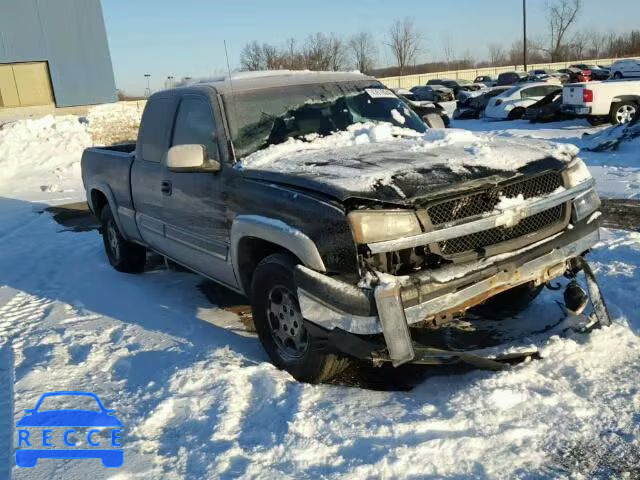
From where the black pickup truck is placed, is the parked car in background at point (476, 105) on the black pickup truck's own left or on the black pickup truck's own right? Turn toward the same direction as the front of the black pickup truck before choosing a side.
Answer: on the black pickup truck's own left

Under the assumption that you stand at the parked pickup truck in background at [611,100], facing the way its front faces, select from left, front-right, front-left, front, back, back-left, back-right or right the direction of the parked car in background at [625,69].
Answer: front-left

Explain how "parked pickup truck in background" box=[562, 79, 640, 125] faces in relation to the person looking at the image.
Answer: facing away from the viewer and to the right of the viewer

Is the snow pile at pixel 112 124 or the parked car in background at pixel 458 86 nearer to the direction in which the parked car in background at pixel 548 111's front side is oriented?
the snow pile

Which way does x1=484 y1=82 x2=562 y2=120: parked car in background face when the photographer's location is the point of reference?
facing the viewer and to the left of the viewer

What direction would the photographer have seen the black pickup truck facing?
facing the viewer and to the right of the viewer

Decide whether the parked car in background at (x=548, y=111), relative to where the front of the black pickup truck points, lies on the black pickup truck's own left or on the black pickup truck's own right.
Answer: on the black pickup truck's own left

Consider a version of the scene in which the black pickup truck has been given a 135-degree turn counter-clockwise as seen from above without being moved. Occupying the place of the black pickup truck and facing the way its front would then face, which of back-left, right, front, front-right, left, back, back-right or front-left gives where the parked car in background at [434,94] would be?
front

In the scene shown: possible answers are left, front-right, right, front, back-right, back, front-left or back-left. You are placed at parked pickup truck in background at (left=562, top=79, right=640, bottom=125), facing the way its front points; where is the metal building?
back-left

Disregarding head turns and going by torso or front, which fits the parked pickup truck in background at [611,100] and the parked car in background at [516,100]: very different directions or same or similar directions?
very different directions

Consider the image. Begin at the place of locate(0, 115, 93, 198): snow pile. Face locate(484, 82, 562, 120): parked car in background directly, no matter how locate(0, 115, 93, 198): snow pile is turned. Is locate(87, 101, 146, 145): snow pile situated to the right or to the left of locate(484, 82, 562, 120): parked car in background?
left

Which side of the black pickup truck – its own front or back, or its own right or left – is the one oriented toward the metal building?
back

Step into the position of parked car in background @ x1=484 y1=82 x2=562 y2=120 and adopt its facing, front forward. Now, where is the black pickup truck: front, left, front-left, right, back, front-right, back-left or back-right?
front-left

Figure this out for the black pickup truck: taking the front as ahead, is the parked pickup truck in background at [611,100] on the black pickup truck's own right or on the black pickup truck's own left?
on the black pickup truck's own left

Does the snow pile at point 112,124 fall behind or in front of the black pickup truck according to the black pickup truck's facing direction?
behind

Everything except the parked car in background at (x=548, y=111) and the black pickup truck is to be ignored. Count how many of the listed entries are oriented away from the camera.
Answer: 0
